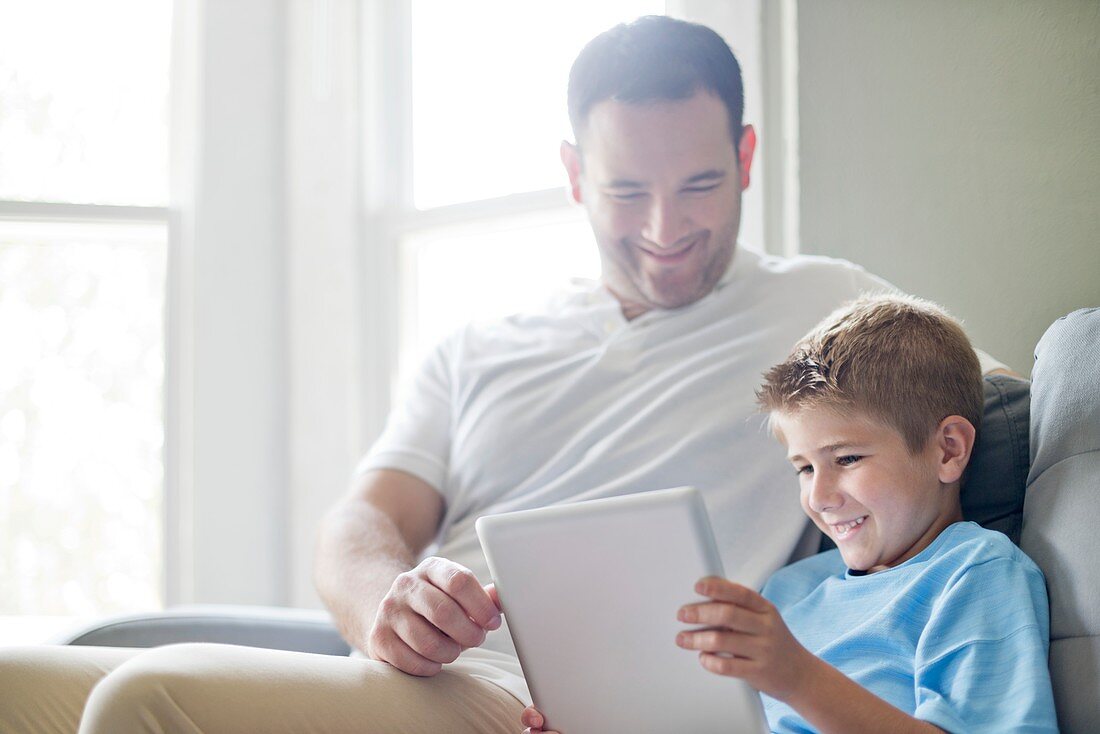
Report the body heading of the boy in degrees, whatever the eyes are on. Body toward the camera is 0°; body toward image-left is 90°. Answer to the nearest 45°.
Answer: approximately 45°

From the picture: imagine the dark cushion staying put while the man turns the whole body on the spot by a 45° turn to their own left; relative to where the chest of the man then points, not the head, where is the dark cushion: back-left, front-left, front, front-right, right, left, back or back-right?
front-left

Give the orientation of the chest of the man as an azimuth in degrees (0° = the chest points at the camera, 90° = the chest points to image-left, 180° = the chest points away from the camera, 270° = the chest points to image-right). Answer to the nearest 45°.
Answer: approximately 45°

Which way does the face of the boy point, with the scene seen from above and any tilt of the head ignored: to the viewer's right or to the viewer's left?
to the viewer's left

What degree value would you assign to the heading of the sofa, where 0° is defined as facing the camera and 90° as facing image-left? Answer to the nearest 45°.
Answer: approximately 45°
